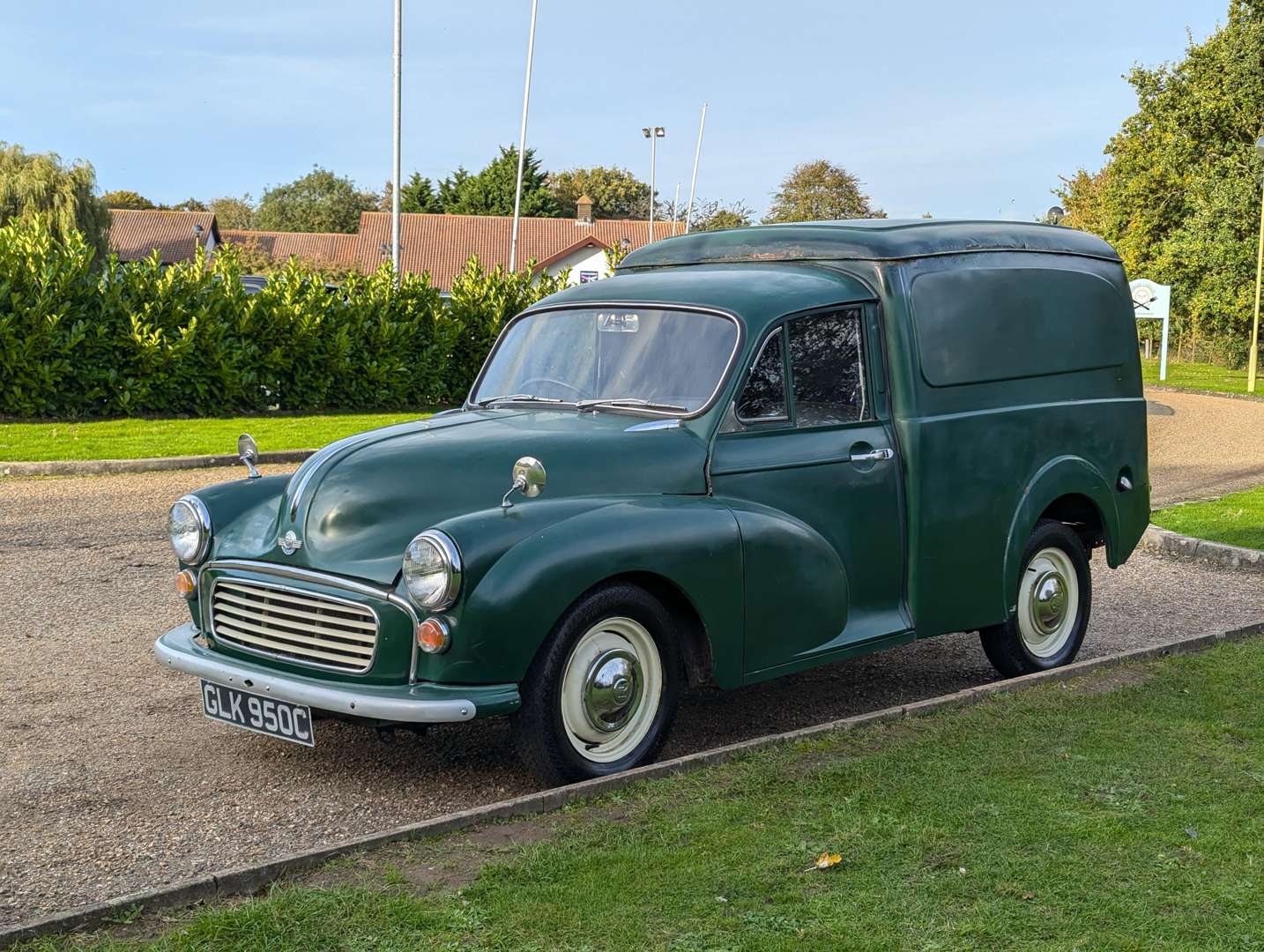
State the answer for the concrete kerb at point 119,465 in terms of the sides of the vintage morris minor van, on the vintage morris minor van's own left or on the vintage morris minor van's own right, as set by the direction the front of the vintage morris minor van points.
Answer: on the vintage morris minor van's own right

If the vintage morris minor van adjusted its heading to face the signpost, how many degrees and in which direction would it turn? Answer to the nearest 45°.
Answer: approximately 135° to its right

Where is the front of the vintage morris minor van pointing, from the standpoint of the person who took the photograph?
facing the viewer and to the left of the viewer

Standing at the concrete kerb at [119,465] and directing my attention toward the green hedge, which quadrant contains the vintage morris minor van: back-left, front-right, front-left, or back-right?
back-right

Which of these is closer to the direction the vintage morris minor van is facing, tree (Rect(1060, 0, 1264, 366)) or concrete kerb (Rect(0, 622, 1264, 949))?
the concrete kerb

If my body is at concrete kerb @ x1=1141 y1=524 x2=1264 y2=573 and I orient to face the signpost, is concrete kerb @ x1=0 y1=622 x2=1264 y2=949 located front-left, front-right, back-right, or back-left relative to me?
back-left

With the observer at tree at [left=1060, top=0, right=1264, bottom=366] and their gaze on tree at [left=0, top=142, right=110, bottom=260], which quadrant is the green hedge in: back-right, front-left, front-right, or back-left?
front-left

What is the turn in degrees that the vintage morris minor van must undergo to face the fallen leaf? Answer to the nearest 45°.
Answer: approximately 45° to its left

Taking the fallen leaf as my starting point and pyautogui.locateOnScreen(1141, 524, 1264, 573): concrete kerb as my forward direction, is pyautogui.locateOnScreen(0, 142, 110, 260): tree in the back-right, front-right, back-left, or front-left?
front-left

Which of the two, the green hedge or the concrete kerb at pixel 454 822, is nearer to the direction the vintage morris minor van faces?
the concrete kerb

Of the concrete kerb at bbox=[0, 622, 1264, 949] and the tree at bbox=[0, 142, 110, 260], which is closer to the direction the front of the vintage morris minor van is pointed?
the concrete kerb

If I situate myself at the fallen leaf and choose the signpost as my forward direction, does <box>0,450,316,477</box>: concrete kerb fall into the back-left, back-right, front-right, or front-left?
front-left
